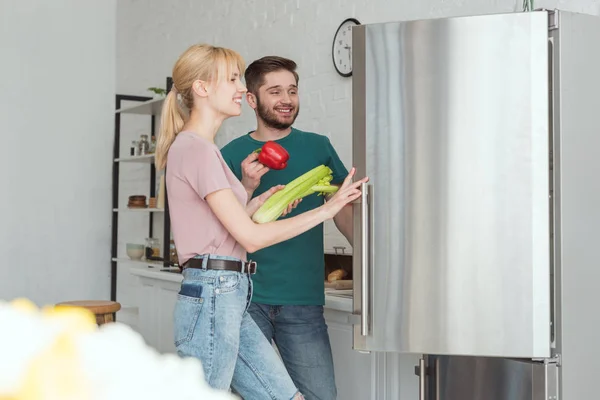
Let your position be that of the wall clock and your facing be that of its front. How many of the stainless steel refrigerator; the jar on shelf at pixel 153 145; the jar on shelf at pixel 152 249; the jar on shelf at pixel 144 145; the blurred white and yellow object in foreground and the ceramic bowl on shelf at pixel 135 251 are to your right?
4

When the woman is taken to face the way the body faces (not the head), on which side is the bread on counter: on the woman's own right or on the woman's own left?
on the woman's own left

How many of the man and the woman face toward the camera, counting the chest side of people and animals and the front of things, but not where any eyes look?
1

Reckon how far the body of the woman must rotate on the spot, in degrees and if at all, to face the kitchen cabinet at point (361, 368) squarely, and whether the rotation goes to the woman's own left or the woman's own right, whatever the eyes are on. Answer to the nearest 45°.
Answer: approximately 45° to the woman's own left

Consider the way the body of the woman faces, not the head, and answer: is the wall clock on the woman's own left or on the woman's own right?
on the woman's own left

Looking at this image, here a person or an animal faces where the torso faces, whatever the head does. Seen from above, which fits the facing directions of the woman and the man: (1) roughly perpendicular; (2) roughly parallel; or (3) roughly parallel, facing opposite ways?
roughly perpendicular

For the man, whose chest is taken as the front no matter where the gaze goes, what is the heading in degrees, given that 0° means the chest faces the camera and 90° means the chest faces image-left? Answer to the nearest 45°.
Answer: approximately 0°

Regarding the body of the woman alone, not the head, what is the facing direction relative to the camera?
to the viewer's right

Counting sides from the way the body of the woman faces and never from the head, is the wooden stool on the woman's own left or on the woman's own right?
on the woman's own left

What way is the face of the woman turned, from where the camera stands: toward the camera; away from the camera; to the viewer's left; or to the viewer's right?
to the viewer's right

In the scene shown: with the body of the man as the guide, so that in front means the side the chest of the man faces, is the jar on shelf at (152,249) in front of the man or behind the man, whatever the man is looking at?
behind

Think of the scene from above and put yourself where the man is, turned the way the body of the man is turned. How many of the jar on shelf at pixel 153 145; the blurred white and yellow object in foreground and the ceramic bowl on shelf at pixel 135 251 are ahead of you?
1
